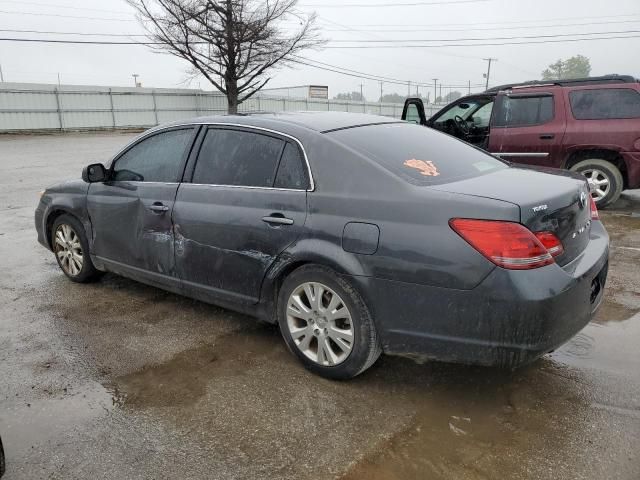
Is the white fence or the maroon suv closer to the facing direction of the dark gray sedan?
the white fence

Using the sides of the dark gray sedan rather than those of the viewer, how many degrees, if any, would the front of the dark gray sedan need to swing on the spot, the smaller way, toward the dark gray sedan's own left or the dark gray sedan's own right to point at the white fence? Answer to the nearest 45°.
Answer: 0° — it already faces it

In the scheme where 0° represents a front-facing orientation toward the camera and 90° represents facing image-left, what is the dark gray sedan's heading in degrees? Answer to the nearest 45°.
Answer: approximately 135°

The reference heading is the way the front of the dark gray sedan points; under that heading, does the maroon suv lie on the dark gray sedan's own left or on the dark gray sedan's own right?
on the dark gray sedan's own right
